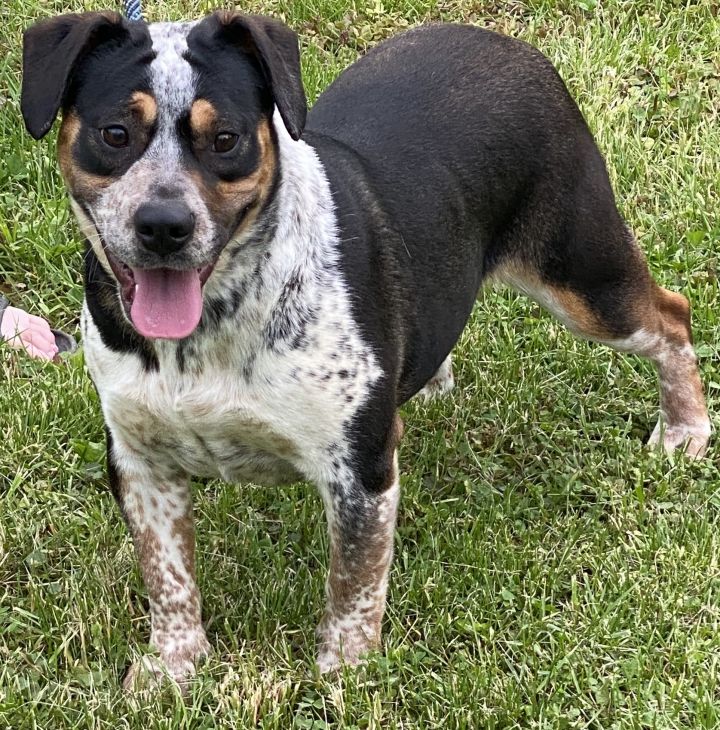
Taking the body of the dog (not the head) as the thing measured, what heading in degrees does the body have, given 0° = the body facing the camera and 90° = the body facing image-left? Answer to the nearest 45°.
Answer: approximately 45°
